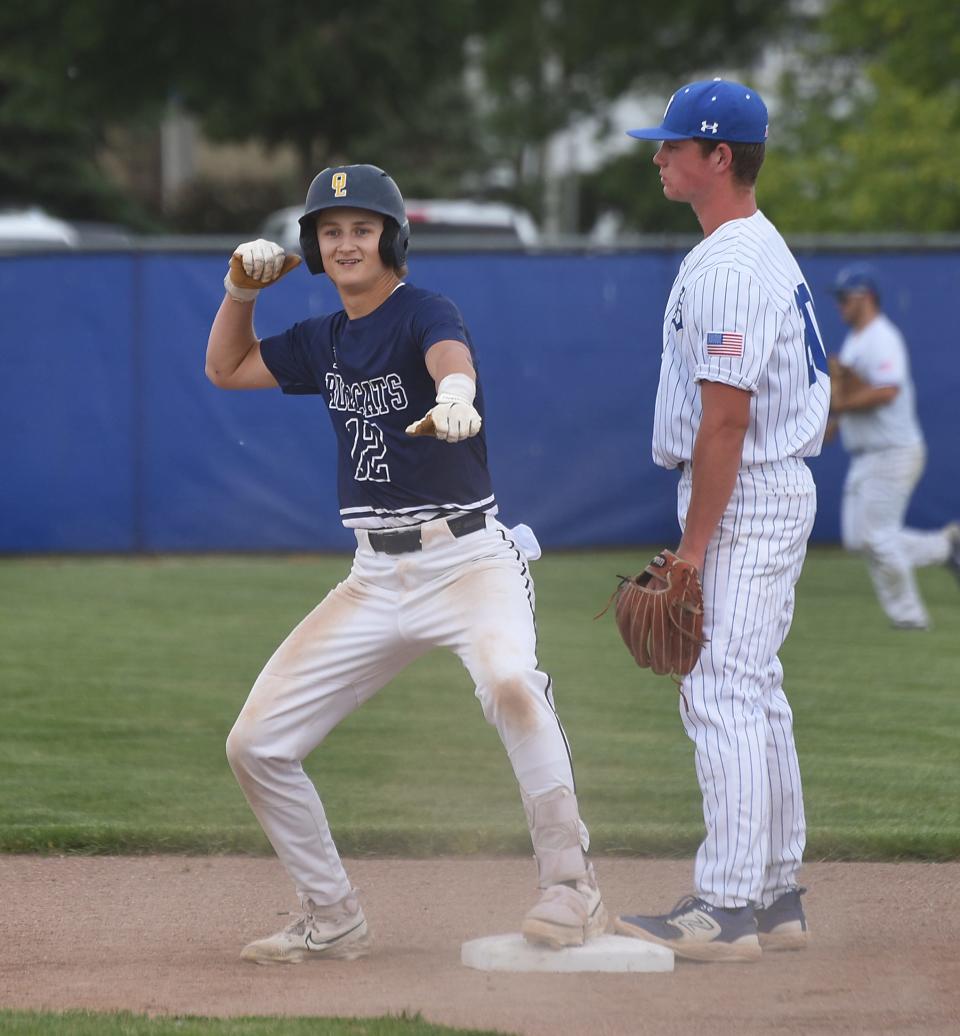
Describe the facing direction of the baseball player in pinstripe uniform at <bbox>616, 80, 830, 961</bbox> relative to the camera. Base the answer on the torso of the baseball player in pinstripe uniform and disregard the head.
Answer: to the viewer's left

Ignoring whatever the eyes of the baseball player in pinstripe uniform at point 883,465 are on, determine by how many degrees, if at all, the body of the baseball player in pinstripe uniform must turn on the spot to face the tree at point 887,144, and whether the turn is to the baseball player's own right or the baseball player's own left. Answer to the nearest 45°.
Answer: approximately 90° to the baseball player's own right

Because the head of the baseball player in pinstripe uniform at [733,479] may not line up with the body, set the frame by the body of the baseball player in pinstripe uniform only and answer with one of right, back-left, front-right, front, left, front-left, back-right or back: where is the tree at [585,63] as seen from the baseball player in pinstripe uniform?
right

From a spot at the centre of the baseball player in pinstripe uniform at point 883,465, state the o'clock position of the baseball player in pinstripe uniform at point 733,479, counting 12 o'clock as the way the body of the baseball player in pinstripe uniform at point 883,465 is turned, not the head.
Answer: the baseball player in pinstripe uniform at point 733,479 is roughly at 9 o'clock from the baseball player in pinstripe uniform at point 883,465.

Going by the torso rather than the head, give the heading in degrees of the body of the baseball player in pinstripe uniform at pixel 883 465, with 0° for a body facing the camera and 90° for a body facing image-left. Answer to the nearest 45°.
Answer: approximately 90°

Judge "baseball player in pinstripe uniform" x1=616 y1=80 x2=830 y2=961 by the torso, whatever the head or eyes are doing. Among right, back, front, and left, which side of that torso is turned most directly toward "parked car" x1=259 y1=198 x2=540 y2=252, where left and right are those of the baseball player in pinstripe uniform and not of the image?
right

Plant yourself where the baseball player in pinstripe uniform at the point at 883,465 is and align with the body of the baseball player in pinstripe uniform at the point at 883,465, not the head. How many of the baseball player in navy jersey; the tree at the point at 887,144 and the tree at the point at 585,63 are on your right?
2

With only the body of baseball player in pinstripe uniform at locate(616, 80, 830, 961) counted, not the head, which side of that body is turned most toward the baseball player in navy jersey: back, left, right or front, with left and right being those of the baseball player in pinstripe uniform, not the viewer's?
front

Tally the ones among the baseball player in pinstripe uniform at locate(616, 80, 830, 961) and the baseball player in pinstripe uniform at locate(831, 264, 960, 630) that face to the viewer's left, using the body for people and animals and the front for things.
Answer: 2
